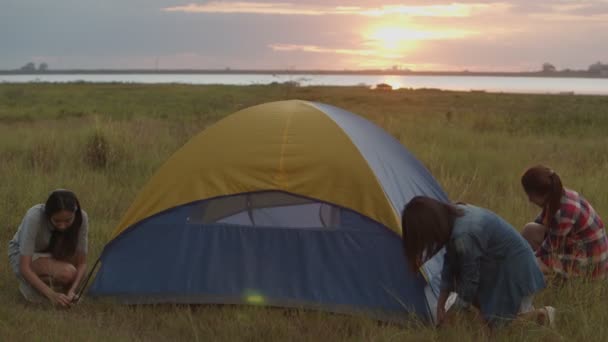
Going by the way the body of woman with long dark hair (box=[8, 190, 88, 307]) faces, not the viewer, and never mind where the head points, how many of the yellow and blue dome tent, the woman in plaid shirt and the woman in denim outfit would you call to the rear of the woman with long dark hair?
0

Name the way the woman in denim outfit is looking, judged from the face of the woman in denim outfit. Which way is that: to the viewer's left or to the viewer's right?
to the viewer's left

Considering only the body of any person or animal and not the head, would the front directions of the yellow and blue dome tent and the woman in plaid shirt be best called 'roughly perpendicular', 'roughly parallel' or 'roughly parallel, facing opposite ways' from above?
roughly perpendicular

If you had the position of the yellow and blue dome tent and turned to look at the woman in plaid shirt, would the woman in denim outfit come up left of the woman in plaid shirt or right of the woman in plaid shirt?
right

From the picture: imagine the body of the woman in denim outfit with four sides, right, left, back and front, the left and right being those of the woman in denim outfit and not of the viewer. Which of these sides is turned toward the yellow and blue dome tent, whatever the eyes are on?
front

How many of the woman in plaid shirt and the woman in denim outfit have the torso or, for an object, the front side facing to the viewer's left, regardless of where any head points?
2

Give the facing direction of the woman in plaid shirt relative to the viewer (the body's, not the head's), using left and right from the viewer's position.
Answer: facing to the left of the viewer

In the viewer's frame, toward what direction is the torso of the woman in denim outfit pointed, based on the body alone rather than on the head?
to the viewer's left

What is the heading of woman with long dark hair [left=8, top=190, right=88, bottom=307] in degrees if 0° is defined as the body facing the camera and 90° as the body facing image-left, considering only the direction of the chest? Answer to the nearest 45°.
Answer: approximately 315°

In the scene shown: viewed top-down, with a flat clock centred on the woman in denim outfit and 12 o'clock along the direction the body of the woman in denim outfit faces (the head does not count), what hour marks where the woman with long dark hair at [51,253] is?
The woman with long dark hair is roughly at 12 o'clock from the woman in denim outfit.

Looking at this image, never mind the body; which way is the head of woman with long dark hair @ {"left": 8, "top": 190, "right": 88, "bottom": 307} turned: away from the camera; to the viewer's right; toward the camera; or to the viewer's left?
toward the camera

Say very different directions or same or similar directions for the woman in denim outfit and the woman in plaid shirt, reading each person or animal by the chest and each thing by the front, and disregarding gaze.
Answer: same or similar directions

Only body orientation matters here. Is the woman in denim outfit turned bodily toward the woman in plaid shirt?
no

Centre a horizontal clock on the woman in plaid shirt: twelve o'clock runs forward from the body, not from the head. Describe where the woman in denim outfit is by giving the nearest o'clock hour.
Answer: The woman in denim outfit is roughly at 10 o'clock from the woman in plaid shirt.

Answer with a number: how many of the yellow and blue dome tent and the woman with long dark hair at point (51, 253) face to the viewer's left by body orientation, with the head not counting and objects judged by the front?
0
